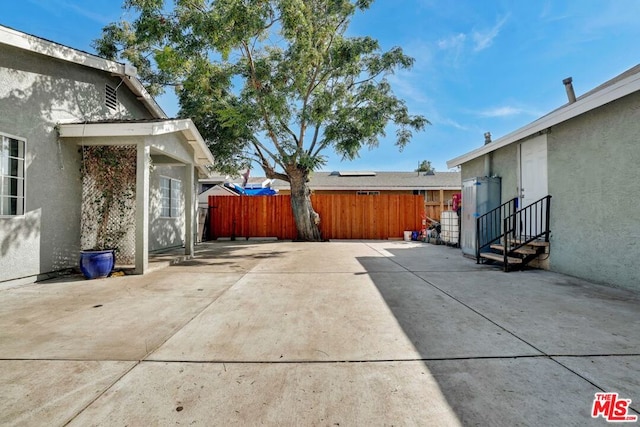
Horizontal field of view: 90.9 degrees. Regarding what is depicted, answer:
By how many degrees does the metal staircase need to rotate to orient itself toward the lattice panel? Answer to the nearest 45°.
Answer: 0° — it already faces it

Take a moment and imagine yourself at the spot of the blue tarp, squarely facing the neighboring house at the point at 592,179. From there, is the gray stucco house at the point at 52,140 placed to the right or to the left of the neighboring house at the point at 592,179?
right

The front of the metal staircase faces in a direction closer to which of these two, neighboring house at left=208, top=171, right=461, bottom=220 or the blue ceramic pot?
the blue ceramic pot

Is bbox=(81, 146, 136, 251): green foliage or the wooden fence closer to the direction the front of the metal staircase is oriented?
the green foliage

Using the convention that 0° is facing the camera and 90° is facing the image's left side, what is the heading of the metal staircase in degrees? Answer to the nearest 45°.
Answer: approximately 45°

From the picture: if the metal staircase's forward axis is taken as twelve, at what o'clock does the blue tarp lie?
The blue tarp is roughly at 2 o'clock from the metal staircase.

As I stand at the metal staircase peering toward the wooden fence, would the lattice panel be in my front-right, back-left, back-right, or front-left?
front-left

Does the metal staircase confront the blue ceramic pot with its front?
yes

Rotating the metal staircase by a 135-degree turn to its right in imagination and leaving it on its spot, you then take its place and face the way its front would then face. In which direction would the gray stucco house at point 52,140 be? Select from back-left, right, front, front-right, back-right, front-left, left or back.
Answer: back-left

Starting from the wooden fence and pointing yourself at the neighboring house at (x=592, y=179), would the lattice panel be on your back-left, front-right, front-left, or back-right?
front-right
